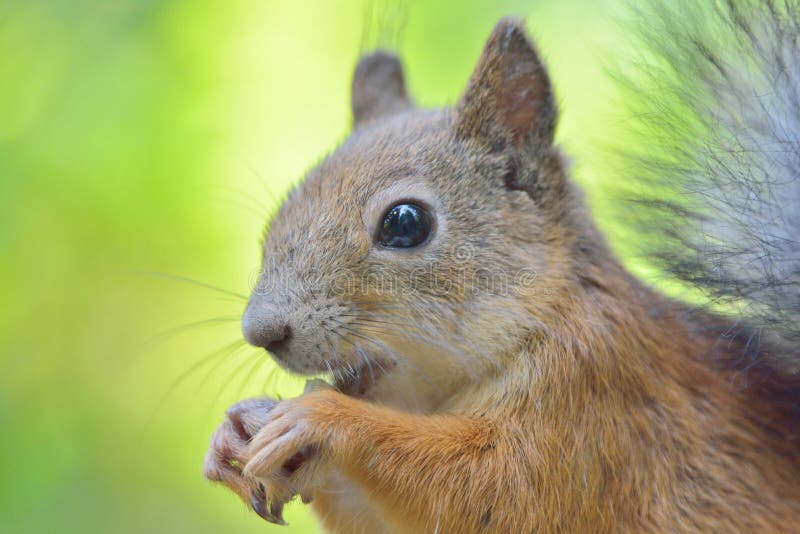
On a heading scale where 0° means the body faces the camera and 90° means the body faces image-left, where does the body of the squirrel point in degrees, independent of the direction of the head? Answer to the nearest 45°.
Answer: approximately 90°
